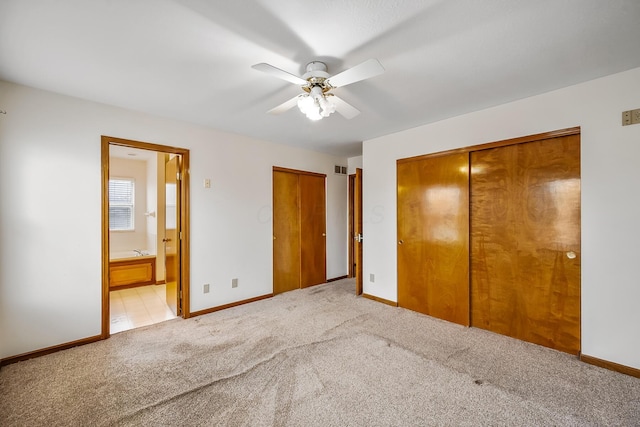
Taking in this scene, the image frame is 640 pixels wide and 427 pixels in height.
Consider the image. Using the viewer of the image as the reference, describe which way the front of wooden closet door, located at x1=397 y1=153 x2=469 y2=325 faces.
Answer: facing the viewer and to the left of the viewer

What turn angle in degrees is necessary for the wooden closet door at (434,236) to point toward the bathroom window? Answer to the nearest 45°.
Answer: approximately 45° to its right

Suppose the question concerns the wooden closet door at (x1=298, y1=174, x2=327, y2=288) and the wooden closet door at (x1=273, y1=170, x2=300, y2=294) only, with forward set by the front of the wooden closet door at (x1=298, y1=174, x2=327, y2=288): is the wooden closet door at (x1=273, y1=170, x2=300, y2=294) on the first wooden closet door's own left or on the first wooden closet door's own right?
on the first wooden closet door's own right

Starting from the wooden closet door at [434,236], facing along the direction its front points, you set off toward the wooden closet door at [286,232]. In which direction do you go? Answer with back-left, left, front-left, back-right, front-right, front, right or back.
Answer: front-right

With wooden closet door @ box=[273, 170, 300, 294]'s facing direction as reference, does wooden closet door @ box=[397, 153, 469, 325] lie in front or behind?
in front

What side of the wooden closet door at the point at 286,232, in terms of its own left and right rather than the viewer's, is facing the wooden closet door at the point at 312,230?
left

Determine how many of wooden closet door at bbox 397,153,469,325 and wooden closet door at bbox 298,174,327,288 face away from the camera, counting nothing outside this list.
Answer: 0

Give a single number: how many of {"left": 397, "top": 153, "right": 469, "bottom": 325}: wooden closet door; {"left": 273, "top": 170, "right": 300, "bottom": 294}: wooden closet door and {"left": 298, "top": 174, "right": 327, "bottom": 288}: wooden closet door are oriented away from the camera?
0

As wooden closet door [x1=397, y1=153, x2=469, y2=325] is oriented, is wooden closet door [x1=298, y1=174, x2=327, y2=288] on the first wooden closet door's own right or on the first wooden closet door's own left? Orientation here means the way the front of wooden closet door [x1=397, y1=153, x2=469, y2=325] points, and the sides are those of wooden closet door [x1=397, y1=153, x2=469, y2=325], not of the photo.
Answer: on the first wooden closet door's own right

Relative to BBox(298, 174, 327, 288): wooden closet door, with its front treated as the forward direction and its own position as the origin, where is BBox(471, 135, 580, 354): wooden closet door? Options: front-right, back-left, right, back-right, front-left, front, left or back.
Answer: front

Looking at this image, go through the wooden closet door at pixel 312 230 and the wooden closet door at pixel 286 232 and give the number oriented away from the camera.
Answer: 0

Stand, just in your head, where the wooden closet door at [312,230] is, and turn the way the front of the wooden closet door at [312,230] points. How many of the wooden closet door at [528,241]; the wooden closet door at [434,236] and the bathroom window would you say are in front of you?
2

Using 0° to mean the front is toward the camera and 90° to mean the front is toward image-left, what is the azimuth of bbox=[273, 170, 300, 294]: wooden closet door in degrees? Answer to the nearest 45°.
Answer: approximately 315°

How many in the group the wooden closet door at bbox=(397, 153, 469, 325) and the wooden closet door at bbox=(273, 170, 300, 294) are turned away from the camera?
0

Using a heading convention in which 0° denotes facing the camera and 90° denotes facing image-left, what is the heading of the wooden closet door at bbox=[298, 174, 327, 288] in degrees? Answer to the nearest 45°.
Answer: approximately 315°
